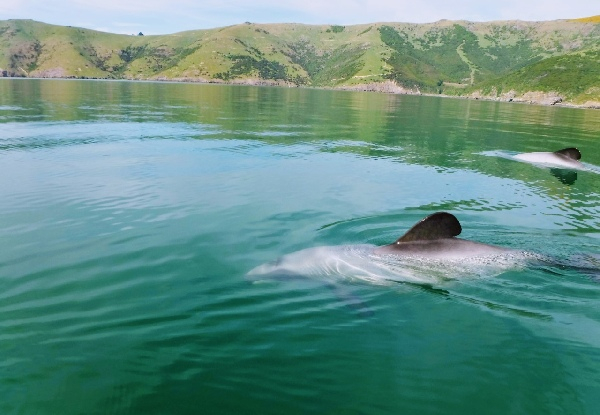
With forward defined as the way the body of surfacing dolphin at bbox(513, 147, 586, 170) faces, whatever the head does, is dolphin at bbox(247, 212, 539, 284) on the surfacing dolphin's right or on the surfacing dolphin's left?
on the surfacing dolphin's left

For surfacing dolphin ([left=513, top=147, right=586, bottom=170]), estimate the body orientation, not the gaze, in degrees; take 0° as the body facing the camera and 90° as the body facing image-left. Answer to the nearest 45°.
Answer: approximately 90°

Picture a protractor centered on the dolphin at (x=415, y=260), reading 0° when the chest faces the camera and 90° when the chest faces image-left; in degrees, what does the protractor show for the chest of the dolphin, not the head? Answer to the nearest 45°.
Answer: approximately 90°

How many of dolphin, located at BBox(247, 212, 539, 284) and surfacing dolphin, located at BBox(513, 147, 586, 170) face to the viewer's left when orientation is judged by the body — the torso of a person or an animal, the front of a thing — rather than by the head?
2

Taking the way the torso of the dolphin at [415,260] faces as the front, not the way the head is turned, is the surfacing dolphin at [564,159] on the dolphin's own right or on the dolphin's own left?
on the dolphin's own right
